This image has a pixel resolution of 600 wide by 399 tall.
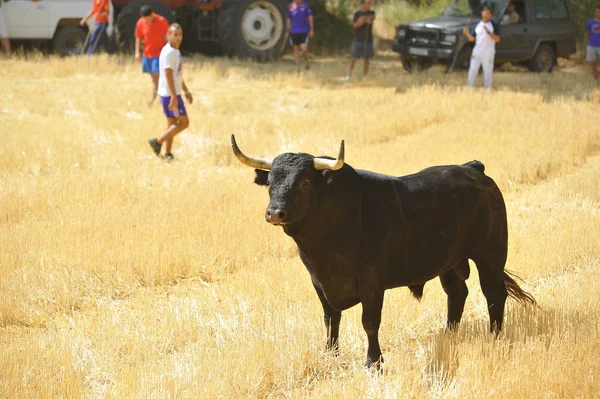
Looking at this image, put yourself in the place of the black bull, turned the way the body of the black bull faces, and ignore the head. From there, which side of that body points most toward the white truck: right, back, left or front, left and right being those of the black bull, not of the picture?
right

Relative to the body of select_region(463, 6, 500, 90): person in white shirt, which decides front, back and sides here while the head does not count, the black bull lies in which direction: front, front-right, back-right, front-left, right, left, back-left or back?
front

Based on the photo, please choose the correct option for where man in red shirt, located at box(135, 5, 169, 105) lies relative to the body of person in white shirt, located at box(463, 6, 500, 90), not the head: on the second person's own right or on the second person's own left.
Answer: on the second person's own right

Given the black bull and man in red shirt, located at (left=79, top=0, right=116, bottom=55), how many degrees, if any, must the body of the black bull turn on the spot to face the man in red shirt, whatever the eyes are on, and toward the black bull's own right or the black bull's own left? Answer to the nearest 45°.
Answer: approximately 90° to the black bull's own right

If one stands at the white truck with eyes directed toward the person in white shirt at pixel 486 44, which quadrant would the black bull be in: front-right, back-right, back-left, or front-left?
front-right

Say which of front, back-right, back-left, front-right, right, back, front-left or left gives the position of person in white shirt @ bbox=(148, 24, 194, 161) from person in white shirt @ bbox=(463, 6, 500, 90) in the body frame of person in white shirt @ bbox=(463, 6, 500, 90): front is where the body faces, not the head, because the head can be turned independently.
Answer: front-right

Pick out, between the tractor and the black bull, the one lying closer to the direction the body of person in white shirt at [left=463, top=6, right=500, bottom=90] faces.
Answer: the black bull

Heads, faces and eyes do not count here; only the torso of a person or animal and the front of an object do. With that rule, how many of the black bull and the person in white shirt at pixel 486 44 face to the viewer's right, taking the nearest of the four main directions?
0

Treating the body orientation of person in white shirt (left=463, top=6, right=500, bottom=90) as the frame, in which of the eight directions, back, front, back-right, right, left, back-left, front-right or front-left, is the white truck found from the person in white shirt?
right

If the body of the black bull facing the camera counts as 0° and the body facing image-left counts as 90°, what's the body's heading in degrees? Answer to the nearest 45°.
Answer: approximately 45°

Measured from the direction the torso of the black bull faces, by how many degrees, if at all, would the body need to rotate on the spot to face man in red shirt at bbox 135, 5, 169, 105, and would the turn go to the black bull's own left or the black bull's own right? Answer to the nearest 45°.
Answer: approximately 90° to the black bull's own right

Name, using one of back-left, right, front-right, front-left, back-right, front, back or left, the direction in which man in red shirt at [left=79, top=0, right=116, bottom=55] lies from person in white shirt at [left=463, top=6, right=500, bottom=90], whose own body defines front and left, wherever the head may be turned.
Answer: right

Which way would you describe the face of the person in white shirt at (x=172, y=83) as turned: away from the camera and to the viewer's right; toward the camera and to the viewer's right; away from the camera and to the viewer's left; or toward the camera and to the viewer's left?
toward the camera and to the viewer's right

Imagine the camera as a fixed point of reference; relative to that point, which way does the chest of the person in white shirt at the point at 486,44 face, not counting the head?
toward the camera
